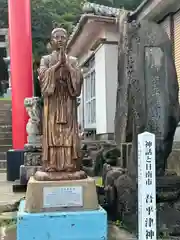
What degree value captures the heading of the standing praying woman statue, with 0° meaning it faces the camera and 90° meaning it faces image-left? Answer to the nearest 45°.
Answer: approximately 0°

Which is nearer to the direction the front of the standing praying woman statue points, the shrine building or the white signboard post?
the white signboard post

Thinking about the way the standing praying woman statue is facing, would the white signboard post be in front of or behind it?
in front

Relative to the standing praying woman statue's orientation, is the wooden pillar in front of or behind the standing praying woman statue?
behind

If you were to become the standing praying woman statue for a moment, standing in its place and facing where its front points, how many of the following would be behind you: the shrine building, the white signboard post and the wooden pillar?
2

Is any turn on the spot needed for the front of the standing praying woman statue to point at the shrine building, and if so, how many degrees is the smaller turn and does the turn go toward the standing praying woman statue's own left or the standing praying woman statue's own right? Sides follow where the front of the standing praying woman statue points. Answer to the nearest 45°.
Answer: approximately 180°
